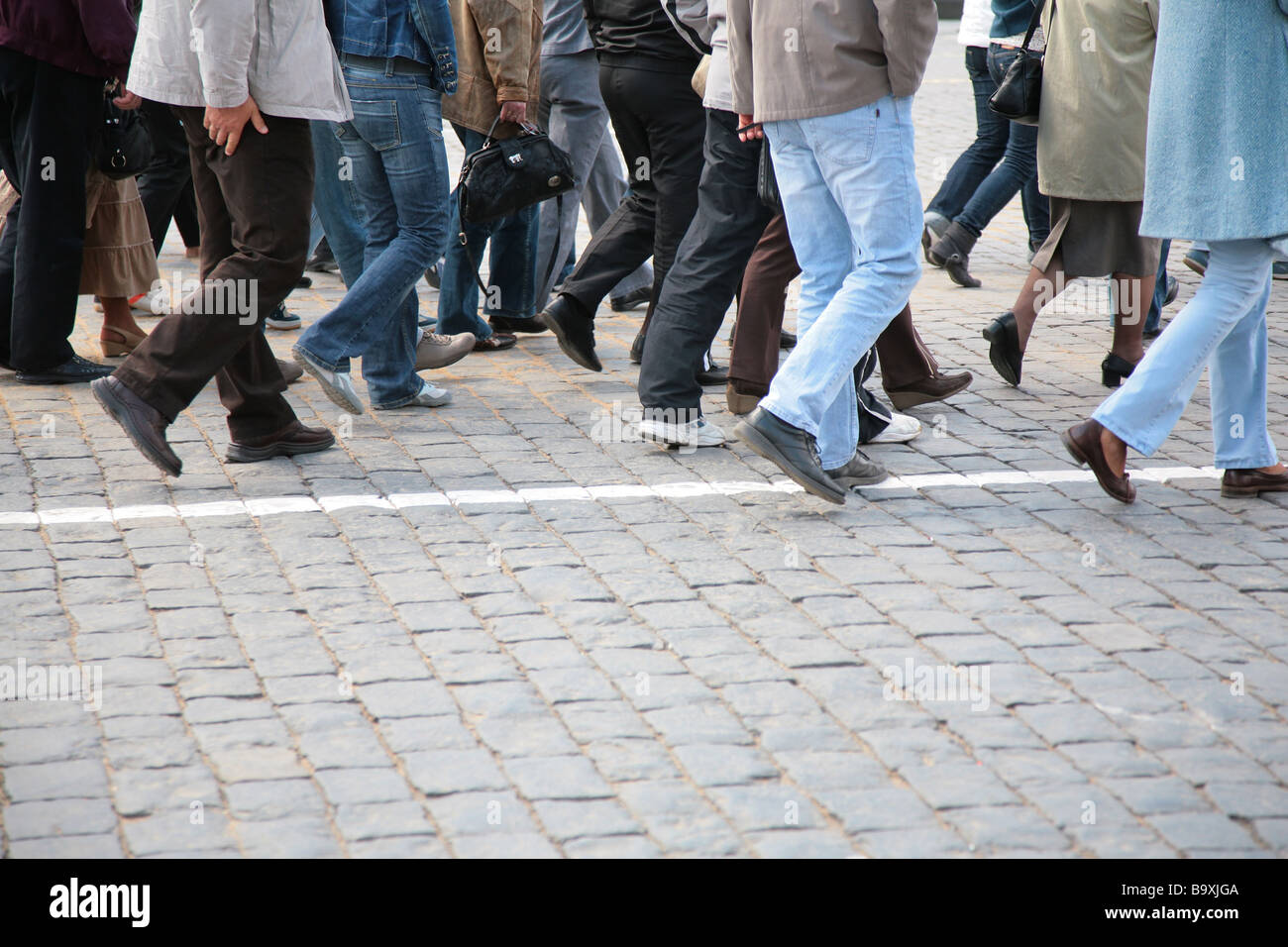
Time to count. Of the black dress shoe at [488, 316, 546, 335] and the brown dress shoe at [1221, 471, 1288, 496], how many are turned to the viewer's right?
2

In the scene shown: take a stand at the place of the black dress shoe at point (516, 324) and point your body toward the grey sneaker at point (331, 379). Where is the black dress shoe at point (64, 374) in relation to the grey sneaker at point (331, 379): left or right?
right

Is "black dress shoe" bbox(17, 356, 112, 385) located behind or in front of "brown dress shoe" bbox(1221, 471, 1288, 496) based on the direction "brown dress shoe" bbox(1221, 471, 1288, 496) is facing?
behind

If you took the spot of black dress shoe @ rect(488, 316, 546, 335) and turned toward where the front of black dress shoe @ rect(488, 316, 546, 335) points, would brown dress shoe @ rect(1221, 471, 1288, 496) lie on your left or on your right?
on your right

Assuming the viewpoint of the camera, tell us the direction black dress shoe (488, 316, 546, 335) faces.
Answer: facing to the right of the viewer

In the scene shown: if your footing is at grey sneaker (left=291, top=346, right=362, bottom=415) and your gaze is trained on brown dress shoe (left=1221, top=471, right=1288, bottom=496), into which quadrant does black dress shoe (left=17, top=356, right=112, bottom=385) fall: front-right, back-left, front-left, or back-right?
back-left

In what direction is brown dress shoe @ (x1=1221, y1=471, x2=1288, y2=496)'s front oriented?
to the viewer's right

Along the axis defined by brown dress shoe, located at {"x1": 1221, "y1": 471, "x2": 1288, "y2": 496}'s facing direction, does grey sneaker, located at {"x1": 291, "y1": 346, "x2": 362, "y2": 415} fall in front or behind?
behind
